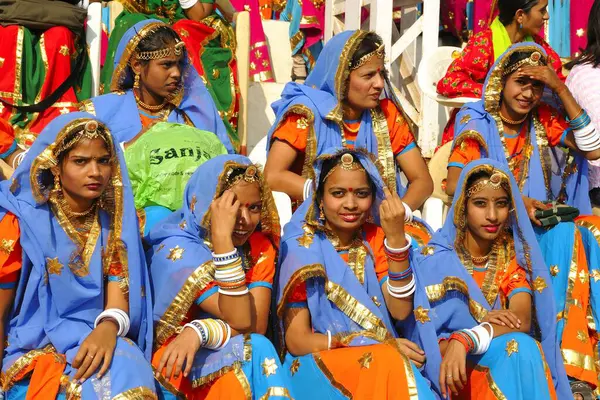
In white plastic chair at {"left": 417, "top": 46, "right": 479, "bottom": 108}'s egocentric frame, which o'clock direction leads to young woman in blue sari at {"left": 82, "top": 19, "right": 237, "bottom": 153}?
The young woman in blue sari is roughly at 3 o'clock from the white plastic chair.

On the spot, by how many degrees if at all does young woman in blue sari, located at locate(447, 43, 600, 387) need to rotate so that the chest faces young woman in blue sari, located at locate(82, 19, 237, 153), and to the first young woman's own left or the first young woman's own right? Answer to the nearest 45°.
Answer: approximately 90° to the first young woman's own right

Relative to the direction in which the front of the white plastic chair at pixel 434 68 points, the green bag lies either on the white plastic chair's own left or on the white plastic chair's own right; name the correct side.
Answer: on the white plastic chair's own right

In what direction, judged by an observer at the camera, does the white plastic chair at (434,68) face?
facing the viewer and to the right of the viewer

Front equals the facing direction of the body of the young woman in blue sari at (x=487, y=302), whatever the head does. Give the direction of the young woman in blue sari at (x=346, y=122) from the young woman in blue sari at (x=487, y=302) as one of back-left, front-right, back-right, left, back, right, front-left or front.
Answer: back-right

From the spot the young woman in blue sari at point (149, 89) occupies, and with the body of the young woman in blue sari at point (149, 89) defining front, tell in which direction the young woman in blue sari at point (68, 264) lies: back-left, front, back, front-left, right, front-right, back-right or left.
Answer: front-right

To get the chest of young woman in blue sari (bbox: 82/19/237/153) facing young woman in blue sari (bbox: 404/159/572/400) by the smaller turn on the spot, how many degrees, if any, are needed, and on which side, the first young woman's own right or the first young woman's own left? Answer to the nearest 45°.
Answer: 0° — they already face them

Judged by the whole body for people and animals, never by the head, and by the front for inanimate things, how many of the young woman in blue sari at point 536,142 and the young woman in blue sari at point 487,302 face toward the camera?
2

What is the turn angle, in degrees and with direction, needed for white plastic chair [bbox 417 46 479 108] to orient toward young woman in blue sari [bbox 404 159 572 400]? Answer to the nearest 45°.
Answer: approximately 45° to its right

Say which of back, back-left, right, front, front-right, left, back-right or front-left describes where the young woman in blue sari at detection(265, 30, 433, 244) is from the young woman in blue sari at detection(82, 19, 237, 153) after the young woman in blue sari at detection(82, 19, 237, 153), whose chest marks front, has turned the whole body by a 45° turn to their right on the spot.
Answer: left

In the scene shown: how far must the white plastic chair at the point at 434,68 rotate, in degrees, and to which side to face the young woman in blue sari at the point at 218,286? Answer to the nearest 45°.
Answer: approximately 135° to its right

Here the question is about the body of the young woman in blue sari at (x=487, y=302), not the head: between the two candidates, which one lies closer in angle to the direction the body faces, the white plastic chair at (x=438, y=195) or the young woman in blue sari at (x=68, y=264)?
the young woman in blue sari

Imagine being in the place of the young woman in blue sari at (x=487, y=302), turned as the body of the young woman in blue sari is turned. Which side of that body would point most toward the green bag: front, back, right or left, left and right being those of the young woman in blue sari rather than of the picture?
right

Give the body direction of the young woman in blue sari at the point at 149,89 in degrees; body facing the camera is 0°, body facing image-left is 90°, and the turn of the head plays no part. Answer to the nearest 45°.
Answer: approximately 315°
